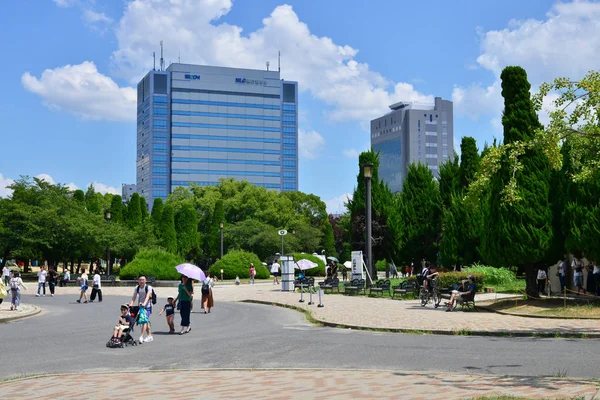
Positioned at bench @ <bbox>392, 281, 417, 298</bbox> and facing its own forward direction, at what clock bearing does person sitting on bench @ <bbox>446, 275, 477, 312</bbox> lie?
The person sitting on bench is roughly at 10 o'clock from the bench.

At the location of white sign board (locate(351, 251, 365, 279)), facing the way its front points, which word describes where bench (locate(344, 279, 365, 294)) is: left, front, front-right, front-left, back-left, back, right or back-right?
front

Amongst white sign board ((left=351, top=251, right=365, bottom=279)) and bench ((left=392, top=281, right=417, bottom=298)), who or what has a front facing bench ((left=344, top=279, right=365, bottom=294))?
the white sign board

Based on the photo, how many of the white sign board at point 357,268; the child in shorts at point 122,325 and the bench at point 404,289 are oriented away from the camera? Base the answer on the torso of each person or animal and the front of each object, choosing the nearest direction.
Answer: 0

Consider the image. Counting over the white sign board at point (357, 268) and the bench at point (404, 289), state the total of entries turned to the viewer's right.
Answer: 0

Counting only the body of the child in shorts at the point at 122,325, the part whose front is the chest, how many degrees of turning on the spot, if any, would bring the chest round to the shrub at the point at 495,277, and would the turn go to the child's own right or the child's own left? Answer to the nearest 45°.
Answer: approximately 180°

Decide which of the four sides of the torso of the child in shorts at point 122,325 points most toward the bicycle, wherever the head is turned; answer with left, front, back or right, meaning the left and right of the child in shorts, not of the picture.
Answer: back

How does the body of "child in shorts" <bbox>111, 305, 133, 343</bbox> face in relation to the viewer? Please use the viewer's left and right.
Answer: facing the viewer and to the left of the viewer

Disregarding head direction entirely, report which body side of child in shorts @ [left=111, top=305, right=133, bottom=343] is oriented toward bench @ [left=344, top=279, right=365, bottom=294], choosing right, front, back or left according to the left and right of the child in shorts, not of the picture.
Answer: back

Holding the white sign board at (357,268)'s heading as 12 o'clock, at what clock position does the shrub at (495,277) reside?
The shrub is roughly at 9 o'clock from the white sign board.

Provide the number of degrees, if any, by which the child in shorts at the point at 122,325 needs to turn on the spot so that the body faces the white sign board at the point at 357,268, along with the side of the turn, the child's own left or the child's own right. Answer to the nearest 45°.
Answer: approximately 180°

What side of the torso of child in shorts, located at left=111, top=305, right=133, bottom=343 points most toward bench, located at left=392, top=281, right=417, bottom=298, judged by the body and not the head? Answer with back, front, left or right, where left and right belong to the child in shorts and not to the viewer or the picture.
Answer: back

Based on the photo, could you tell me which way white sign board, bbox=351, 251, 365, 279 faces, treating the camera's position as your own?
facing the viewer

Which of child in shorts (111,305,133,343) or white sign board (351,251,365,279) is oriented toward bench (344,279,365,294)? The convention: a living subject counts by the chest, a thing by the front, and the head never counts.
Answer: the white sign board
